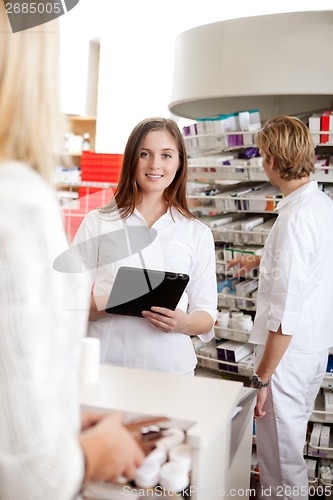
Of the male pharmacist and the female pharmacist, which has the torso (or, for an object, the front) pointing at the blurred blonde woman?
the female pharmacist

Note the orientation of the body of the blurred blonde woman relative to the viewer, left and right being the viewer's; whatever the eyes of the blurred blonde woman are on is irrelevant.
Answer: facing away from the viewer and to the right of the viewer

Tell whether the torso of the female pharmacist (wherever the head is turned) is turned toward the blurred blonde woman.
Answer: yes

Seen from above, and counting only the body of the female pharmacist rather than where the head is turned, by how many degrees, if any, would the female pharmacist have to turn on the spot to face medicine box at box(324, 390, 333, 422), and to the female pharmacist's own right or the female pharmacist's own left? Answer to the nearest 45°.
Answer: approximately 135° to the female pharmacist's own left

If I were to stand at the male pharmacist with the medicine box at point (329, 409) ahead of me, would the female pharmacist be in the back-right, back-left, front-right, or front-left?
back-left

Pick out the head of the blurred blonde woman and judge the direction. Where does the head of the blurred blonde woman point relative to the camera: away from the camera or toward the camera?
away from the camera
